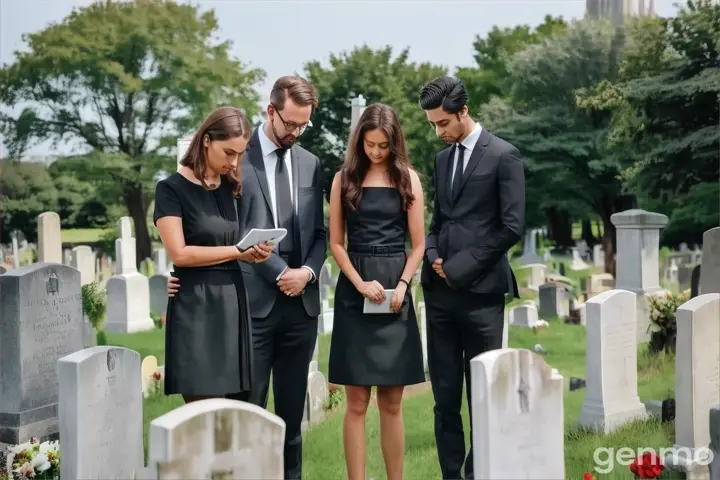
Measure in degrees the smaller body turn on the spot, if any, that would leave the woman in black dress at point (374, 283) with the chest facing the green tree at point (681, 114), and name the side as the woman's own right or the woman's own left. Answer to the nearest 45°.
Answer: approximately 135° to the woman's own left

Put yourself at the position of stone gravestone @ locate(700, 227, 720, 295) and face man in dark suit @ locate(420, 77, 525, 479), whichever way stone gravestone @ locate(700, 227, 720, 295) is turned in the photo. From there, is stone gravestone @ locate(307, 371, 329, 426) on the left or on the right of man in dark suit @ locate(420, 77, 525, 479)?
right

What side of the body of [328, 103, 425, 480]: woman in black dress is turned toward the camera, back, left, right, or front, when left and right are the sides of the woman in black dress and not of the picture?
front

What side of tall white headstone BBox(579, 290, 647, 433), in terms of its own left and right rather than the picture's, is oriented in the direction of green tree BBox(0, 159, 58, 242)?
back

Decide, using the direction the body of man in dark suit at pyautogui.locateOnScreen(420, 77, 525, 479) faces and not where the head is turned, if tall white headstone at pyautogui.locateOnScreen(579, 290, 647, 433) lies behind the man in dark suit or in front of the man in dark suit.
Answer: behind

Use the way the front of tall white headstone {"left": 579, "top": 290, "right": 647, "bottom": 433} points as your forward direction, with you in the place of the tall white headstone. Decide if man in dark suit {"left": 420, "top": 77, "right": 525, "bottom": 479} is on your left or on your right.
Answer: on your right

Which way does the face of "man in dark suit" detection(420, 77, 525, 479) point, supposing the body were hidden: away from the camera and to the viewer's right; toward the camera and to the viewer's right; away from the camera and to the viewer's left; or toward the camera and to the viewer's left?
toward the camera and to the viewer's left

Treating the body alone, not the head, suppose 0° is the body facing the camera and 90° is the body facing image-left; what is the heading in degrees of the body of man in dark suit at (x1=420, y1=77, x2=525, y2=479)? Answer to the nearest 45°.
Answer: approximately 45°

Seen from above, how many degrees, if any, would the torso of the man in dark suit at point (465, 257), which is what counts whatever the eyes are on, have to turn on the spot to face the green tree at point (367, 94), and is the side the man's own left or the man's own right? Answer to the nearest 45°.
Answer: approximately 135° to the man's own right

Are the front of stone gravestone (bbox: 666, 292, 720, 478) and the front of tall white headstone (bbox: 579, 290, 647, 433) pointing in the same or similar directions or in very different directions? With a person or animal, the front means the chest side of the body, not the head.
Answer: same or similar directions

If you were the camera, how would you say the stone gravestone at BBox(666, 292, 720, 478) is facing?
facing the viewer and to the right of the viewer

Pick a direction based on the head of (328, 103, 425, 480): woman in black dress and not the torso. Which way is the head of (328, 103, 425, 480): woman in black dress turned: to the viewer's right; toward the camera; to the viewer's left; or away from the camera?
toward the camera

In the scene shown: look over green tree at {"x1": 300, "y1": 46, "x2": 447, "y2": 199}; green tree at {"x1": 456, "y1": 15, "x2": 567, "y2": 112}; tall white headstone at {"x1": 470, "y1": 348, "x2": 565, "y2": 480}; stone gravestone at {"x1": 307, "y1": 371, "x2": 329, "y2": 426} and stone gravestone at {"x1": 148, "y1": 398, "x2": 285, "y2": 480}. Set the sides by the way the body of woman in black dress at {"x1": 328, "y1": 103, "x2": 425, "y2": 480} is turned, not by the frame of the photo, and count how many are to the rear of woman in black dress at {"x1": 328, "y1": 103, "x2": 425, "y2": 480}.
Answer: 3
